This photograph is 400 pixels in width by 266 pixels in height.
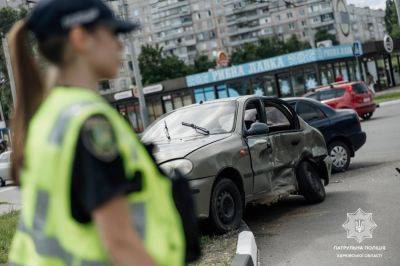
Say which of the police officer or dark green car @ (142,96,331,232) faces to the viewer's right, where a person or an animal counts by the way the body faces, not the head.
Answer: the police officer

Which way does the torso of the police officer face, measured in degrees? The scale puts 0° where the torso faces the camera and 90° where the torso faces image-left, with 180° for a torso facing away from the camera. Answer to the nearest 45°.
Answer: approximately 270°

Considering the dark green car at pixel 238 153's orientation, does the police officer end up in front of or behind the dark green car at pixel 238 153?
in front

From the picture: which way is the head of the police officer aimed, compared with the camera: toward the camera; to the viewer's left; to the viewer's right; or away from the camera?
to the viewer's right

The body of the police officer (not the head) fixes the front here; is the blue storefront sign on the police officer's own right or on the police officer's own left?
on the police officer's own left

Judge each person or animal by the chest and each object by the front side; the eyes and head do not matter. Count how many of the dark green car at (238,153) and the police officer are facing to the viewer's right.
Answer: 1

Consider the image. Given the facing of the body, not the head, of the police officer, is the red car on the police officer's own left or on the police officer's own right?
on the police officer's own left

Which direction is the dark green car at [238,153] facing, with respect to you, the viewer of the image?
facing the viewer and to the left of the viewer
